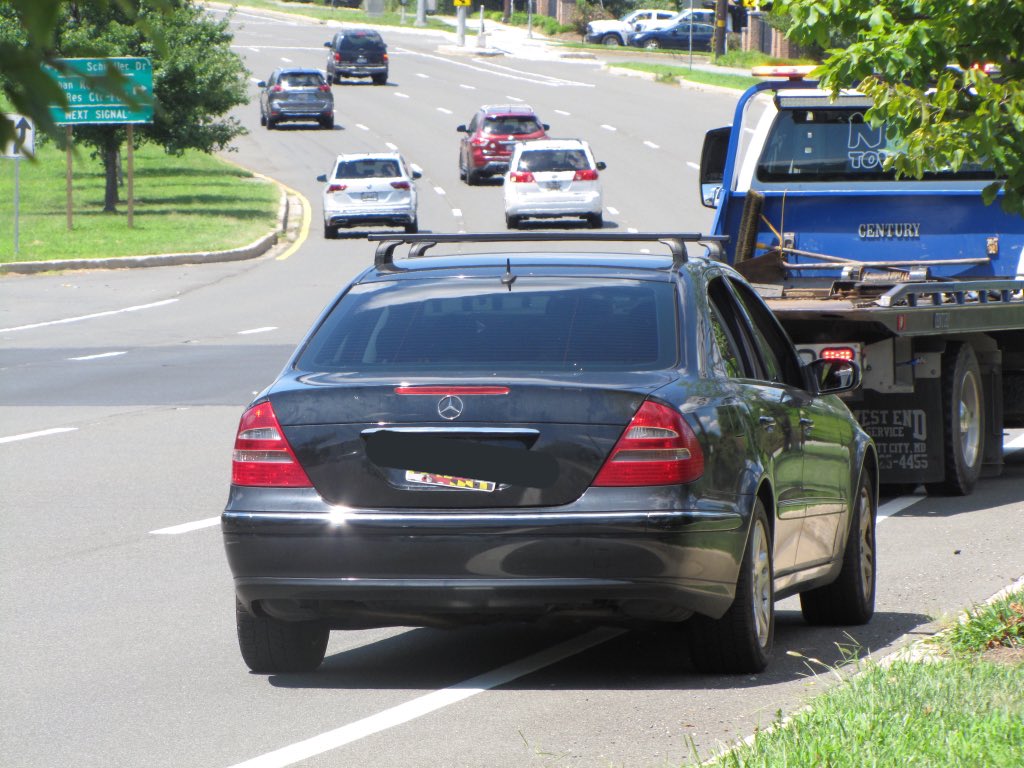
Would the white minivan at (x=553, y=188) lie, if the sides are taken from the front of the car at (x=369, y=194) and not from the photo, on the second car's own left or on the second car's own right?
on the second car's own right

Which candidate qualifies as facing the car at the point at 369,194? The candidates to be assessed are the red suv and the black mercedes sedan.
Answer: the black mercedes sedan

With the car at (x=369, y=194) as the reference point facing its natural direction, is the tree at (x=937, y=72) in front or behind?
behind

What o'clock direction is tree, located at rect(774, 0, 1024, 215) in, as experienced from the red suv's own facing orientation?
The tree is roughly at 6 o'clock from the red suv.

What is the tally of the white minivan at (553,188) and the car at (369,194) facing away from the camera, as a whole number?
2

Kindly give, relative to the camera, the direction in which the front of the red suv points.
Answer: facing away from the viewer

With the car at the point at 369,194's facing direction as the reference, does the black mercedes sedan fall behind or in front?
behind

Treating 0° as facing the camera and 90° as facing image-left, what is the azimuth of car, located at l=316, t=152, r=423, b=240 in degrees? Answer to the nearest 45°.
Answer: approximately 180°

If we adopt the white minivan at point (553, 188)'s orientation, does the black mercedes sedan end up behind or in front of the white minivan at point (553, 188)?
behind

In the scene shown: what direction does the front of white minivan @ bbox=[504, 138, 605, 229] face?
away from the camera

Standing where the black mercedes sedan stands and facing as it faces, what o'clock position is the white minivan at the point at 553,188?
The white minivan is roughly at 12 o'clock from the black mercedes sedan.

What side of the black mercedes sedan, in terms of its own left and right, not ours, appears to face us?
back

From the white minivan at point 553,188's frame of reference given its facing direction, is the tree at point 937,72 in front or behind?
behind

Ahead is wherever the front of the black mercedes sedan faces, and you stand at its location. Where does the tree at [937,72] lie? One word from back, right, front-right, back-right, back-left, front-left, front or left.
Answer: front-right
